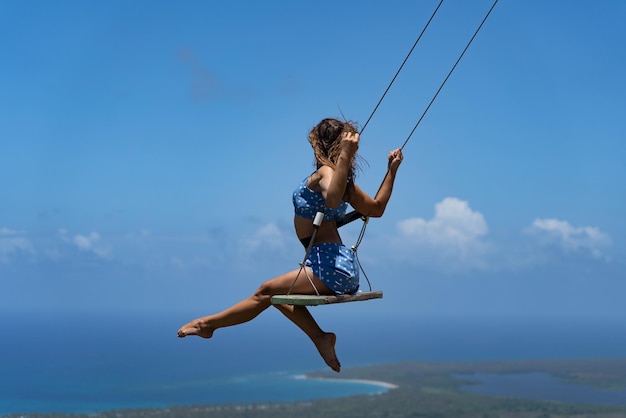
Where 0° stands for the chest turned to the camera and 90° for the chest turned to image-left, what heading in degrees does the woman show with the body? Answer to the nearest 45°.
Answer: approximately 90°
